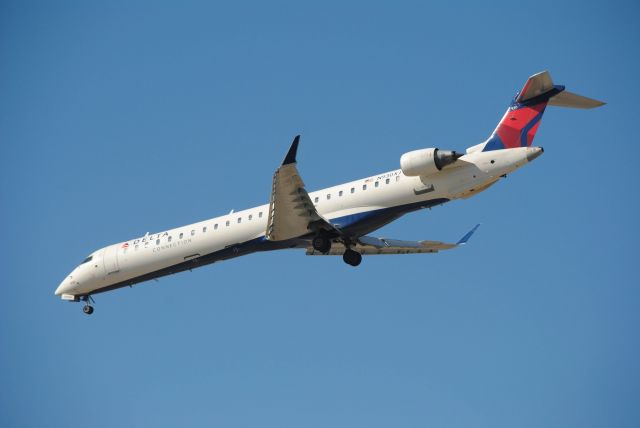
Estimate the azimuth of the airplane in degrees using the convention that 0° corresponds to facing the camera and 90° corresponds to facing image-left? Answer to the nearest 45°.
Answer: approximately 90°
